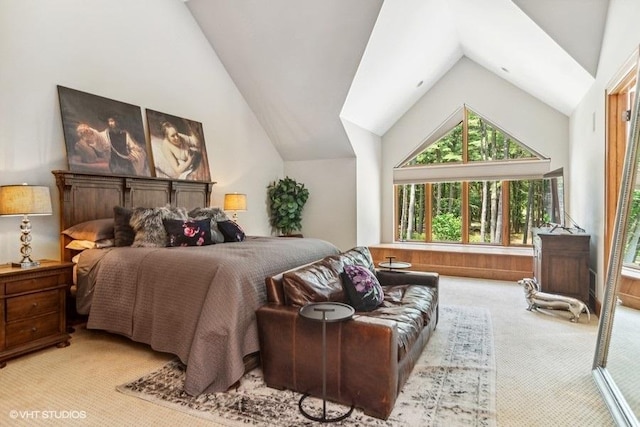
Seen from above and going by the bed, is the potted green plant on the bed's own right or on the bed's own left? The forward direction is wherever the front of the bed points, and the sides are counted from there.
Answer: on the bed's own left

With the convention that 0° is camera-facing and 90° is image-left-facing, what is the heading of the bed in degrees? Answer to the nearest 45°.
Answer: approximately 315°

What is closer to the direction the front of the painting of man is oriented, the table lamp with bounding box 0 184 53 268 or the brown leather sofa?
the brown leather sofa

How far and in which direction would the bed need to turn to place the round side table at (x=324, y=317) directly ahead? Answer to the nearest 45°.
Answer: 0° — it already faces it
